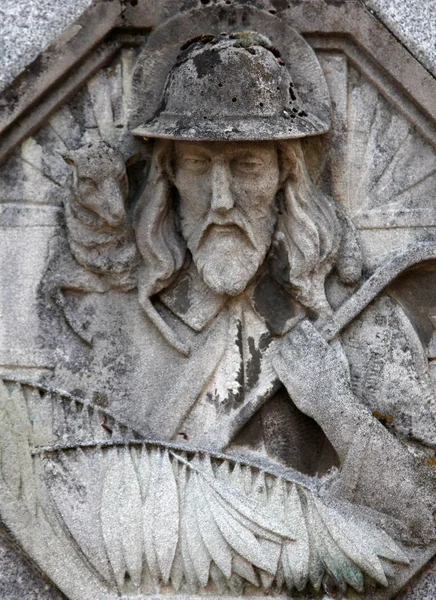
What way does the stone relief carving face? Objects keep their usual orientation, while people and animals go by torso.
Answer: toward the camera
